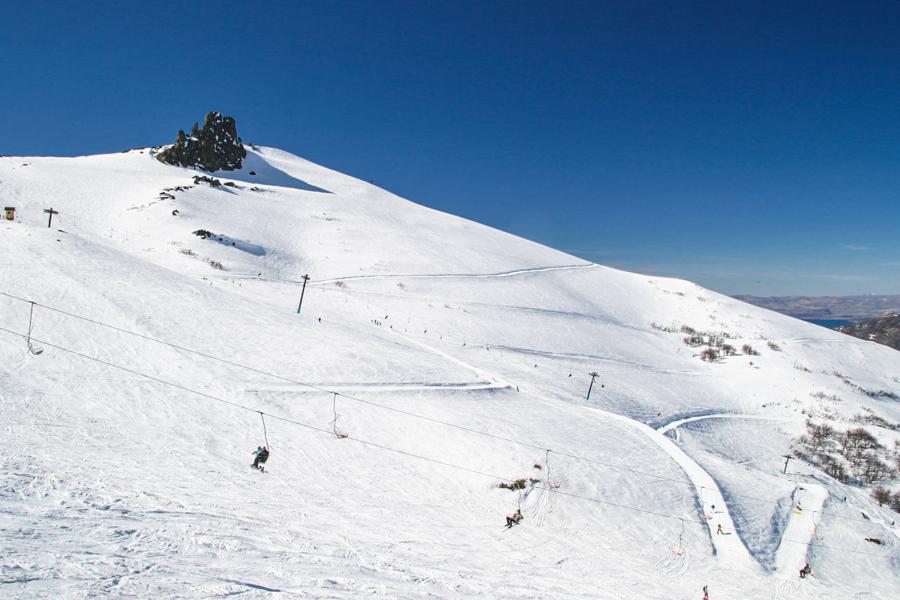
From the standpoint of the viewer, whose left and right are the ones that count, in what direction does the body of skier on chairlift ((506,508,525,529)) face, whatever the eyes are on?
facing the viewer and to the left of the viewer

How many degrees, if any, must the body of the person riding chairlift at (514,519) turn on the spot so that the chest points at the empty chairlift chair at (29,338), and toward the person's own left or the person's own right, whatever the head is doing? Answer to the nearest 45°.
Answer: approximately 45° to the person's own right
